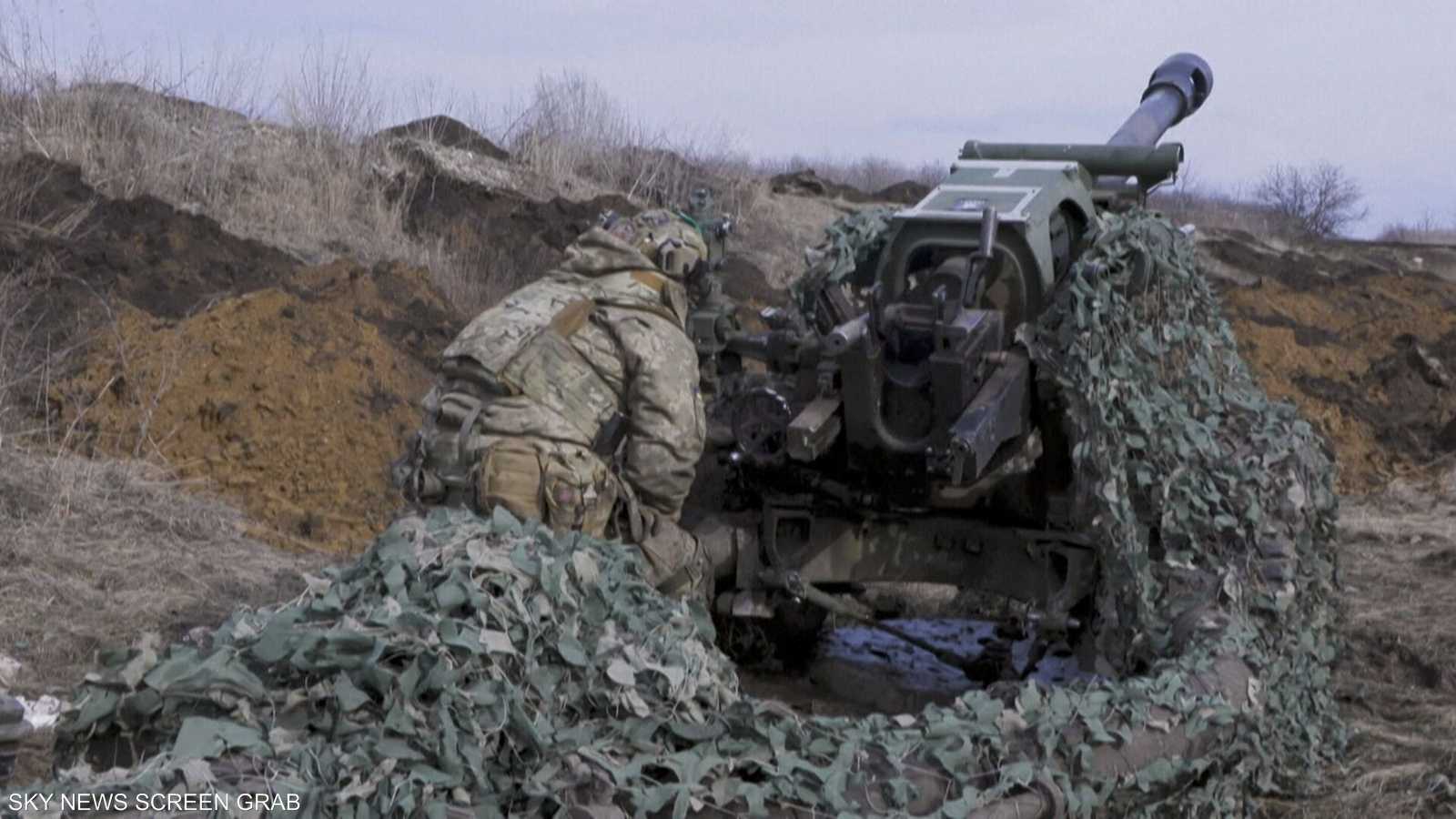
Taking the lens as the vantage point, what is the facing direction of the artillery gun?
facing away from the viewer and to the right of the viewer

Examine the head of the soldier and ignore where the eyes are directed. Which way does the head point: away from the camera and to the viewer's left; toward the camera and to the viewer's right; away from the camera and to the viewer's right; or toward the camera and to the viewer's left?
away from the camera and to the viewer's right
